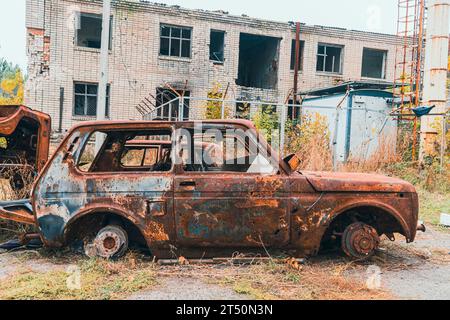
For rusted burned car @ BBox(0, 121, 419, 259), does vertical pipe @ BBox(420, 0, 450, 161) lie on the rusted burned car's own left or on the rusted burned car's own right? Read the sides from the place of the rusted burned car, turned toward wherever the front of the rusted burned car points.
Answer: on the rusted burned car's own left

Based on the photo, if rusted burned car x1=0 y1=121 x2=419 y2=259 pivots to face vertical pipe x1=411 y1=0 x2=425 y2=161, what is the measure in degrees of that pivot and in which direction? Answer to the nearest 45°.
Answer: approximately 45° to its left

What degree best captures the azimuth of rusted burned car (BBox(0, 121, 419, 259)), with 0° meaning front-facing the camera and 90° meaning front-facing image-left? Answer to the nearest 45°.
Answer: approximately 270°

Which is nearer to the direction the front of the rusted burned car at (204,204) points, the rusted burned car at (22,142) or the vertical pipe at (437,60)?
the vertical pipe

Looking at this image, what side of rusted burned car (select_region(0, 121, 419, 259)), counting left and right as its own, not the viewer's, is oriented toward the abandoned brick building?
left

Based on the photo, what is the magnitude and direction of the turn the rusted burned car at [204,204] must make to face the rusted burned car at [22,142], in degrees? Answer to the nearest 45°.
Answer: approximately 135° to its left
